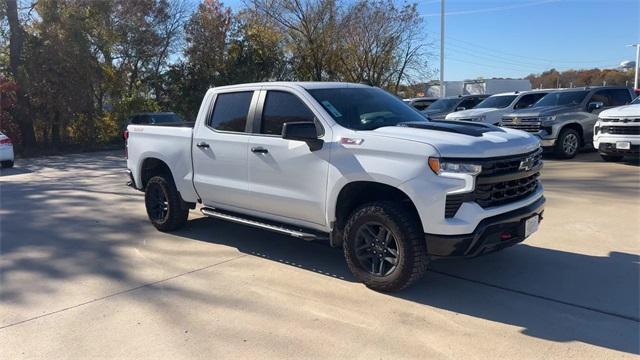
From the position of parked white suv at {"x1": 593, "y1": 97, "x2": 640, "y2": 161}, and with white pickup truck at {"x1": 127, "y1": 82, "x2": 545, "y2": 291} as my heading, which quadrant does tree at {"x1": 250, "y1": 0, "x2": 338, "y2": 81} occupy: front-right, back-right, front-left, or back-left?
back-right

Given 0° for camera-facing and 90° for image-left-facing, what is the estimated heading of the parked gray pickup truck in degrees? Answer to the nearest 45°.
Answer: approximately 45°

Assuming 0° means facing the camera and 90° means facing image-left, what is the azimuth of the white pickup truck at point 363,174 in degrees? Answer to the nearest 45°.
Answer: approximately 315°

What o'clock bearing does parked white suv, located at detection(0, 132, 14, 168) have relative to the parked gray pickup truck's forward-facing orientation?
The parked white suv is roughly at 1 o'clock from the parked gray pickup truck.

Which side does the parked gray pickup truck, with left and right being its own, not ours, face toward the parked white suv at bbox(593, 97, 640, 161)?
left

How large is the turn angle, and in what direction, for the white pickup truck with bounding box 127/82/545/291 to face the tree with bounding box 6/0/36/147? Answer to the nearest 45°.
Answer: approximately 180°

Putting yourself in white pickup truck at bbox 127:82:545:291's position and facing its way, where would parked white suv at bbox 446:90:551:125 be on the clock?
The parked white suv is roughly at 8 o'clock from the white pickup truck.

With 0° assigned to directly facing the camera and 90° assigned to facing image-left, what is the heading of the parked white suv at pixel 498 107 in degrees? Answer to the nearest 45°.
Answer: approximately 45°

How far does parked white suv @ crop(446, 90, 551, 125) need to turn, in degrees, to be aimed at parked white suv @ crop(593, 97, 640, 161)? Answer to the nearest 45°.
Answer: approximately 90° to its left

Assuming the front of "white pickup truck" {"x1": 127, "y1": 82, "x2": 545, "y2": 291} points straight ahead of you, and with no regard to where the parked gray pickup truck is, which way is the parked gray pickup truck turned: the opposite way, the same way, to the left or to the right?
to the right

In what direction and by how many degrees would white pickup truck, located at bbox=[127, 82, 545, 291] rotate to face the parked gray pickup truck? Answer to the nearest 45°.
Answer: approximately 90° to its left

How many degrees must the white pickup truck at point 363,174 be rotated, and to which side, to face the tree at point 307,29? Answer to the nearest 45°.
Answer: approximately 135° to its left

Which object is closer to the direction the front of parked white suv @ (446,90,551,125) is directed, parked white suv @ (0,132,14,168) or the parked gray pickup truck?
the parked white suv
